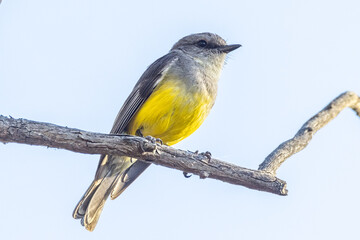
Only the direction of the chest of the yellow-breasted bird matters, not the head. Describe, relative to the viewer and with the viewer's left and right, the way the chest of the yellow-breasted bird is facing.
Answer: facing to the right of the viewer
